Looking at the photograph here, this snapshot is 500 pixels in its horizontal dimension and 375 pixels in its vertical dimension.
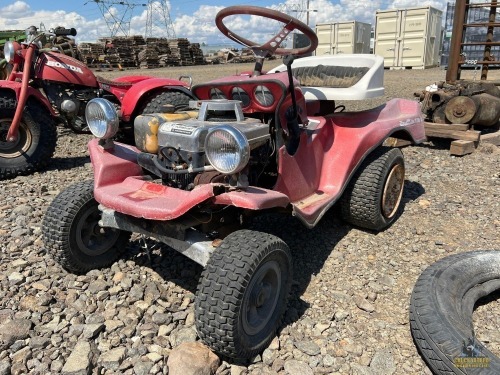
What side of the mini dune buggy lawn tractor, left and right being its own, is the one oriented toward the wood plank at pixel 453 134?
back

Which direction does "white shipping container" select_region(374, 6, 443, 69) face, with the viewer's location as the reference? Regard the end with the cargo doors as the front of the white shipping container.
facing the viewer

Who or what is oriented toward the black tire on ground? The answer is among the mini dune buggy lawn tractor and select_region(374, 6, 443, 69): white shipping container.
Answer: the white shipping container

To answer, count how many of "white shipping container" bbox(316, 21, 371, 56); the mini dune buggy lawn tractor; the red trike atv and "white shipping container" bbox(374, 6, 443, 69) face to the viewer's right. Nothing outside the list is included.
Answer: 0

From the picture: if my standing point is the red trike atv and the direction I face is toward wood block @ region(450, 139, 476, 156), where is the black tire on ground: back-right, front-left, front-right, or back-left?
front-right

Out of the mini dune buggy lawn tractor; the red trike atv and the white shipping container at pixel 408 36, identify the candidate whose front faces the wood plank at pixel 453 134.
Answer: the white shipping container

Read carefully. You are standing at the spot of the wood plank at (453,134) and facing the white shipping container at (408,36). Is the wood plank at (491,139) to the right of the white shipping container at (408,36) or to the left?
right

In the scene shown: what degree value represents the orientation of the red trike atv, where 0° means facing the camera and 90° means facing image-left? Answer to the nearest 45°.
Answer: approximately 45°

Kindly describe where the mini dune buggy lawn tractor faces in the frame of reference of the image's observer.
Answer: facing the viewer and to the left of the viewer

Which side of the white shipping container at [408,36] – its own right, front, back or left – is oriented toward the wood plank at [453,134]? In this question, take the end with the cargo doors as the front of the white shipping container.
front

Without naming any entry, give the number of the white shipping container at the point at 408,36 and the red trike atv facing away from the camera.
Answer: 0

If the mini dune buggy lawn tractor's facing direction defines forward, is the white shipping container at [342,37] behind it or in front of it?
behind

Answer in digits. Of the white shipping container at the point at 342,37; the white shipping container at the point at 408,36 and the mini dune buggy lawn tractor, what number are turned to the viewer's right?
0

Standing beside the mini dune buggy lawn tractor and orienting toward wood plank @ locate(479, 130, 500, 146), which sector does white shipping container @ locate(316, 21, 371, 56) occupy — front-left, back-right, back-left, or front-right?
front-left
